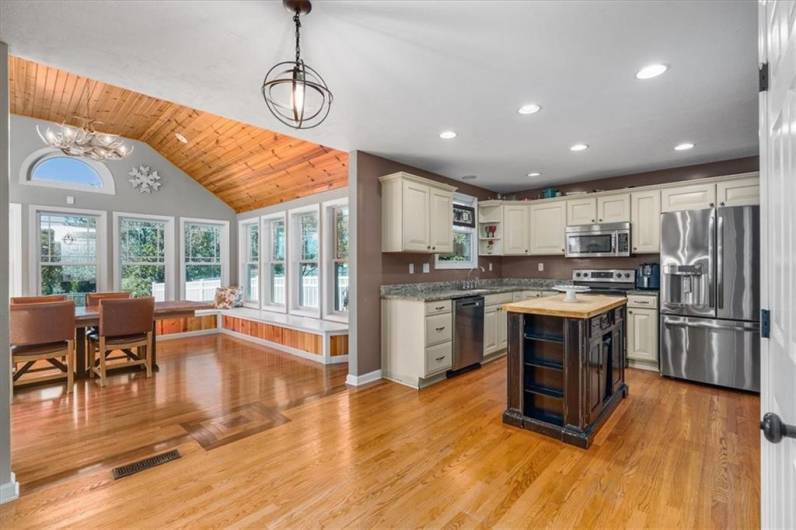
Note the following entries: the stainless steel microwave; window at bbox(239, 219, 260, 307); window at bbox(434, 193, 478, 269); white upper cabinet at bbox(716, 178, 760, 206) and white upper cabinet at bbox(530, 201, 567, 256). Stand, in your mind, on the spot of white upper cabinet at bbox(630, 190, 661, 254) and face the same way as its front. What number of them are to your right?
4

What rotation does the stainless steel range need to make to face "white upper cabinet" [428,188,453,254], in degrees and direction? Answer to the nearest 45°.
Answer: approximately 45° to its right

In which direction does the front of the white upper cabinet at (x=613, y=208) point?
toward the camera

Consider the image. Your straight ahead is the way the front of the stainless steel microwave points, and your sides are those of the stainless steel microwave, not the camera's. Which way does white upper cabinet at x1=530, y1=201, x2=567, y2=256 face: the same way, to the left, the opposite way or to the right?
the same way

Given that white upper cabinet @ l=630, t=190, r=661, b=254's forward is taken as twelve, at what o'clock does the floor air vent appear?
The floor air vent is roughly at 1 o'clock from the white upper cabinet.

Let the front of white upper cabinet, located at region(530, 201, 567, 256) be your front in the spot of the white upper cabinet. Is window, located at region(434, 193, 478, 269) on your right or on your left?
on your right

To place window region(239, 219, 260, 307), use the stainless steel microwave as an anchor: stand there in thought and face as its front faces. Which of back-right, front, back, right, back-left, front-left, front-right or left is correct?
right

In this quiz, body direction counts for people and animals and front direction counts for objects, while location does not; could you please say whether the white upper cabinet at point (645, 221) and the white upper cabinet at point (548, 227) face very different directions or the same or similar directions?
same or similar directions

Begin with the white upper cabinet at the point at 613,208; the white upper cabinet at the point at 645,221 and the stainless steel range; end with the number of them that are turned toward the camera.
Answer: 3

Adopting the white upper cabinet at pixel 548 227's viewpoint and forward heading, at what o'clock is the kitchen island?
The kitchen island is roughly at 12 o'clock from the white upper cabinet.

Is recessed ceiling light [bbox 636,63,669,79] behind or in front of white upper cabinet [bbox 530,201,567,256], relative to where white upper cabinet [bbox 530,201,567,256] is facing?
in front

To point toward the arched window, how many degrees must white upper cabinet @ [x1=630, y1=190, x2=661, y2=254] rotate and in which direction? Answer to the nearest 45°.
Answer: approximately 45° to its right

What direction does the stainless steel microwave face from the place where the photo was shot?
facing the viewer

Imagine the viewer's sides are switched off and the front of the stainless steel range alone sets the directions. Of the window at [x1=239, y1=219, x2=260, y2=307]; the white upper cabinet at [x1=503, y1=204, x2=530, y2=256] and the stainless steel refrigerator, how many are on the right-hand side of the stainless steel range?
2

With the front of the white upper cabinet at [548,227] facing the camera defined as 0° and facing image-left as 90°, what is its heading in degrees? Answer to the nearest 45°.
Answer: approximately 0°

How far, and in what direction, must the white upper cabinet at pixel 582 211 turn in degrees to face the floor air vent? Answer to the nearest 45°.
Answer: approximately 45° to its right

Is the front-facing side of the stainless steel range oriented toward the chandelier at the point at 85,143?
no

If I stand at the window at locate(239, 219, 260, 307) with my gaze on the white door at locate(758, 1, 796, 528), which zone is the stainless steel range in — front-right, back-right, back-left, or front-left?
front-left
